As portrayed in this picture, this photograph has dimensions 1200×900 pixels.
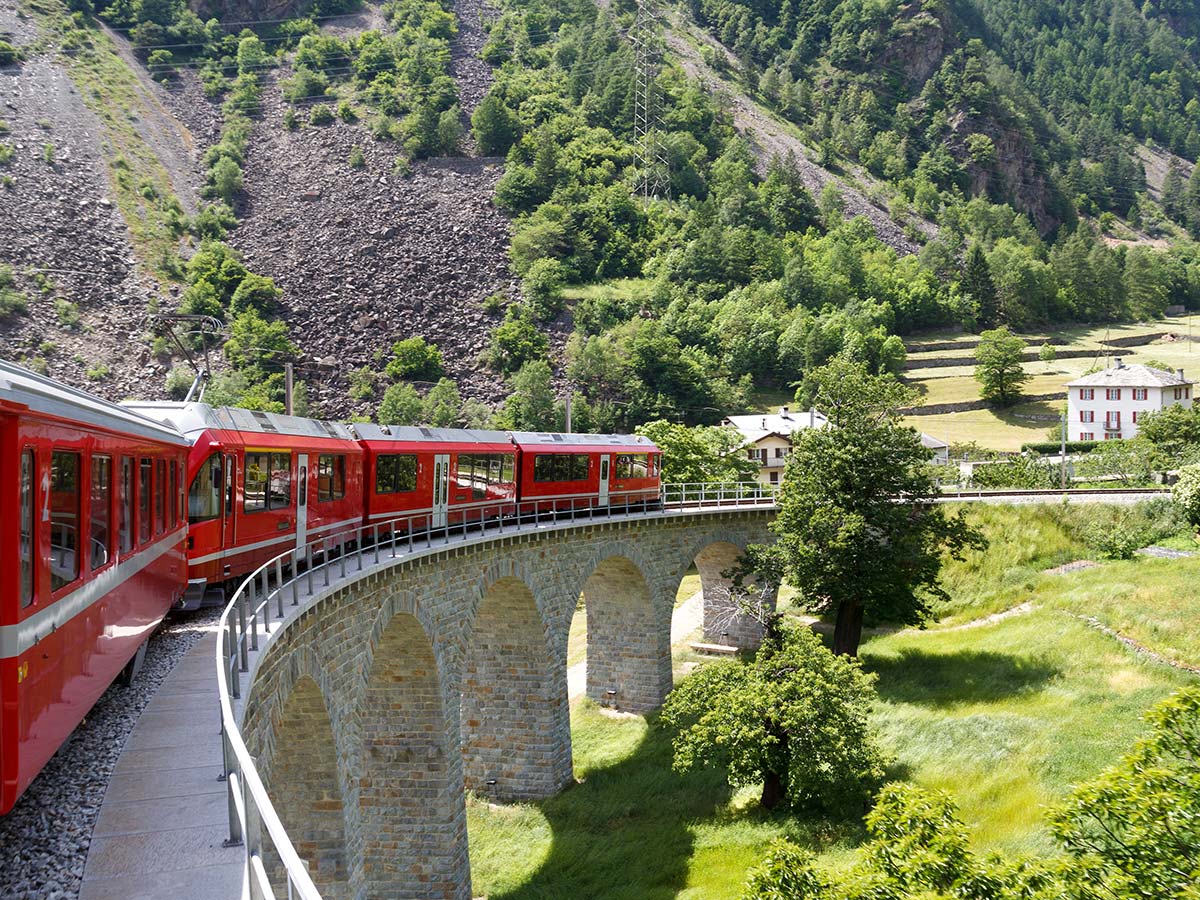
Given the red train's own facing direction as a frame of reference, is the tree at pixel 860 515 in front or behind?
in front

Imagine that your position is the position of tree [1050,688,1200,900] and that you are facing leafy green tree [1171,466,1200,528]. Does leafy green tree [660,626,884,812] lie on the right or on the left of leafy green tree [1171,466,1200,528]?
left

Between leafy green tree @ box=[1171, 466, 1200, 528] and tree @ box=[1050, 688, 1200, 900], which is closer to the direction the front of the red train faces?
the leafy green tree

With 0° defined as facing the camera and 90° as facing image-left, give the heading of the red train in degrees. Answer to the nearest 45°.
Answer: approximately 225°
